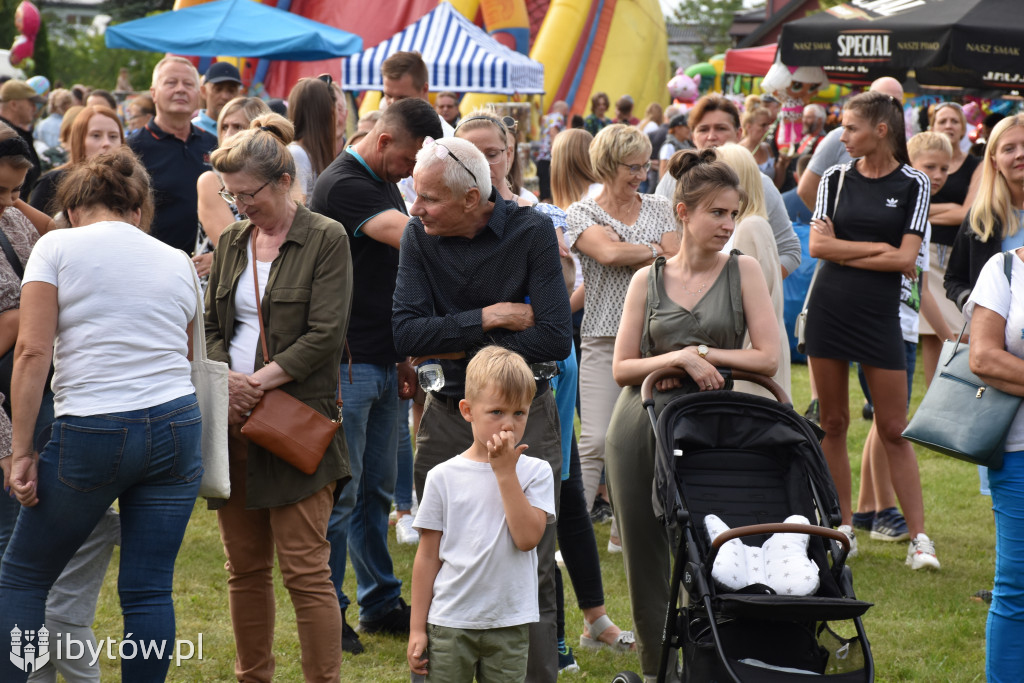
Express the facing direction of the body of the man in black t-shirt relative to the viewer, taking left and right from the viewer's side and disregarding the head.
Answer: facing to the right of the viewer

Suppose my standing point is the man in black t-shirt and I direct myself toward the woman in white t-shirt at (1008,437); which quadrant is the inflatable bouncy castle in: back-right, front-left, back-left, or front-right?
back-left

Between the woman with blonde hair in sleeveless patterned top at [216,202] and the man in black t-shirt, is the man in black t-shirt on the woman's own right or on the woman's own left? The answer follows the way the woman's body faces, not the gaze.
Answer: on the woman's own left

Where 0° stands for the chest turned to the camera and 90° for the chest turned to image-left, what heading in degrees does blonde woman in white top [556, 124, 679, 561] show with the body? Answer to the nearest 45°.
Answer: approximately 315°

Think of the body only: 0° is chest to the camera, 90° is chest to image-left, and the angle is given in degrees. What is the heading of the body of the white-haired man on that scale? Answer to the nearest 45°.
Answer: approximately 0°

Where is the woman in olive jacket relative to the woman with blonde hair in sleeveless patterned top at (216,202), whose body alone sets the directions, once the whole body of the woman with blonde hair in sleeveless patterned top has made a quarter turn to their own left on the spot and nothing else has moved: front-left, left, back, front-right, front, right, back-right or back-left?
front-right

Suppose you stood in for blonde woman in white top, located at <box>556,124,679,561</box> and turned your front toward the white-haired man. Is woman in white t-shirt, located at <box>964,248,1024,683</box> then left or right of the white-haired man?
left

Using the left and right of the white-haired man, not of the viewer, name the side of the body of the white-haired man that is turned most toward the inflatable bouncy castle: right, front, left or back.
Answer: back

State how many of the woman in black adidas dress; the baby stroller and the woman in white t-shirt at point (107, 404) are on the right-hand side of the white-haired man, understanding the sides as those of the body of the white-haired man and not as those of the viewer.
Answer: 1

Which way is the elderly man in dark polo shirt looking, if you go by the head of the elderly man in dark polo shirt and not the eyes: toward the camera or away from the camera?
toward the camera

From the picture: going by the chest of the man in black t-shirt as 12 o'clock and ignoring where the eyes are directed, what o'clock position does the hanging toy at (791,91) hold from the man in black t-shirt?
The hanging toy is roughly at 10 o'clock from the man in black t-shirt.

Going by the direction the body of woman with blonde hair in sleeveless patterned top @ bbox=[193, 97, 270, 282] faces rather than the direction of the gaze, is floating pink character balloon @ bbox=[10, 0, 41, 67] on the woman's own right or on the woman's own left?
on the woman's own right

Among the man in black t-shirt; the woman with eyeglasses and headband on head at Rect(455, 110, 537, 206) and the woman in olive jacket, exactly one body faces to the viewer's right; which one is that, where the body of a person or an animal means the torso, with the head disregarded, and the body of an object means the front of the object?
the man in black t-shirt
